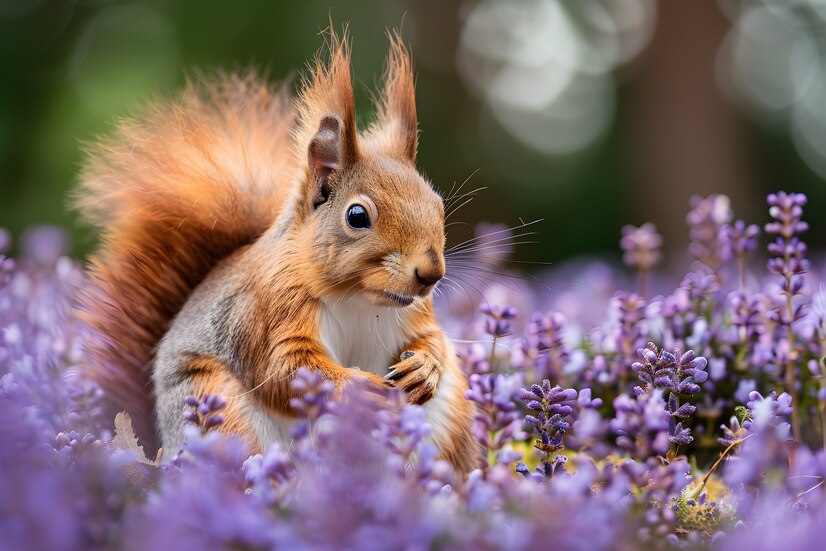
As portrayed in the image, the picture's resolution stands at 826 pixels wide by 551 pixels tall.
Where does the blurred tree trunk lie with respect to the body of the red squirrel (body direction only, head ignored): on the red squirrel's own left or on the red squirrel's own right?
on the red squirrel's own left

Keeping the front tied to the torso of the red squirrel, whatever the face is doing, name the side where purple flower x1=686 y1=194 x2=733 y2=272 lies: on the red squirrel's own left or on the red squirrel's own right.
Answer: on the red squirrel's own left

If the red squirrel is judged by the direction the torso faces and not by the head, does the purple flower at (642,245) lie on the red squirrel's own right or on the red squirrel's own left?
on the red squirrel's own left

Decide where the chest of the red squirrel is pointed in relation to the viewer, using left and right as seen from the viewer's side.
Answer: facing the viewer and to the right of the viewer
